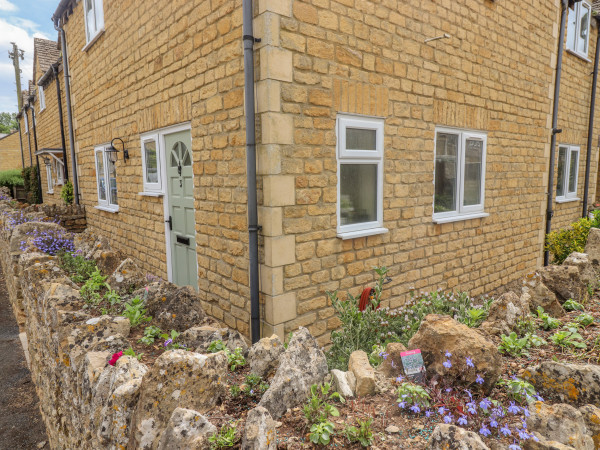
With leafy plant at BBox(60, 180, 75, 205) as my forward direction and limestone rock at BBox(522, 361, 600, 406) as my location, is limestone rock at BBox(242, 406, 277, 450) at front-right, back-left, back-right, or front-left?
front-left

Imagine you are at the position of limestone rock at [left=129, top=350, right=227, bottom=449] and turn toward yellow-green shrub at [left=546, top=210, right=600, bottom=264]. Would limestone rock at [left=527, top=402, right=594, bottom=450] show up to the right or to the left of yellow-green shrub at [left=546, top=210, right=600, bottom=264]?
right

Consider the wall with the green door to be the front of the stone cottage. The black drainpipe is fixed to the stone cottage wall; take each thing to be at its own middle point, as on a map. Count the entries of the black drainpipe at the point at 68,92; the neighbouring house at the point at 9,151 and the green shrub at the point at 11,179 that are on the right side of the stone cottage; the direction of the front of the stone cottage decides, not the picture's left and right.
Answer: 3

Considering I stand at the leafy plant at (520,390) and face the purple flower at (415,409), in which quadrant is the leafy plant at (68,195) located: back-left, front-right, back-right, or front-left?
front-right

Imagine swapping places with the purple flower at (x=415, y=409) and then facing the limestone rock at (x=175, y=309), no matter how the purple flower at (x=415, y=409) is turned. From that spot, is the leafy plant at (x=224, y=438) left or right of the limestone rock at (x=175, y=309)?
left

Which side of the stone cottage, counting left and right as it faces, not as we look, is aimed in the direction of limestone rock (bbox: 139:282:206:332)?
front

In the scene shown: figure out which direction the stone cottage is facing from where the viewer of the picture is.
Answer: facing the viewer and to the left of the viewer

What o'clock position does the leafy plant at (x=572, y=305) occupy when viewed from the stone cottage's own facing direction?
The leafy plant is roughly at 9 o'clock from the stone cottage.

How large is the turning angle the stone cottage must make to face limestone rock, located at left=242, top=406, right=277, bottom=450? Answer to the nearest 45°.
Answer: approximately 45° to its left

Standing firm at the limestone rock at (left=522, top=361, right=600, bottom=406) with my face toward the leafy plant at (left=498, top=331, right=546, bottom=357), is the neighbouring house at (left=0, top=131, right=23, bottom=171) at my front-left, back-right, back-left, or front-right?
front-left
